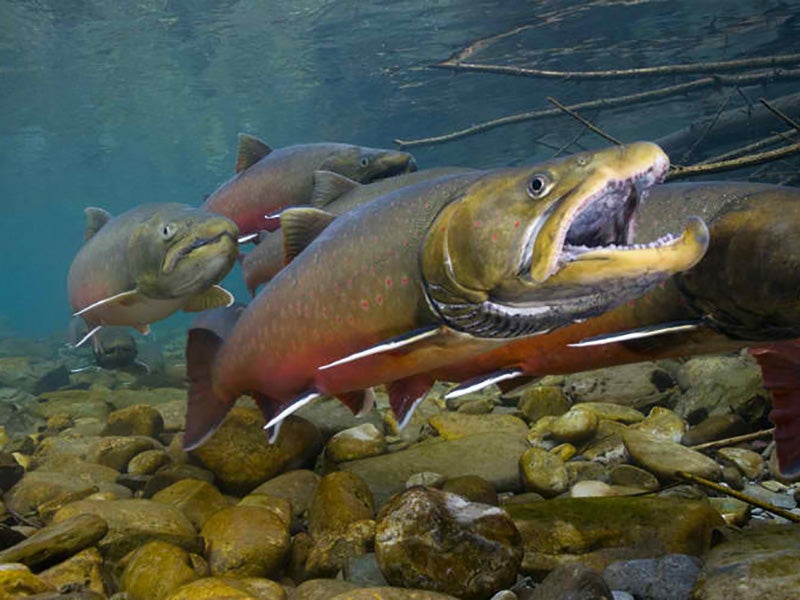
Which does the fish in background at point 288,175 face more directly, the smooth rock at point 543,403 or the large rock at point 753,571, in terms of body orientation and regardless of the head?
the smooth rock

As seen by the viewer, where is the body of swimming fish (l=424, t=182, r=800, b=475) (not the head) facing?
to the viewer's right

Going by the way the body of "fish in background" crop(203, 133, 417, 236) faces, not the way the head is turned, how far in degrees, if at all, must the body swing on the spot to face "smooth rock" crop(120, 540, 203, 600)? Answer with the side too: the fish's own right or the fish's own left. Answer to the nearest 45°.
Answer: approximately 90° to the fish's own right

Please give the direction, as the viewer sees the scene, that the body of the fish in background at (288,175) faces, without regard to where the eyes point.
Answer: to the viewer's right

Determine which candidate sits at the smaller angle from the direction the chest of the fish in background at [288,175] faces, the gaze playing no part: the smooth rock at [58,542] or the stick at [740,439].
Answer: the stick

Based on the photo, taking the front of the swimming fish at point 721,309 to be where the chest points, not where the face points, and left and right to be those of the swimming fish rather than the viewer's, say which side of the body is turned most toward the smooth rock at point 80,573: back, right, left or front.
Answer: back

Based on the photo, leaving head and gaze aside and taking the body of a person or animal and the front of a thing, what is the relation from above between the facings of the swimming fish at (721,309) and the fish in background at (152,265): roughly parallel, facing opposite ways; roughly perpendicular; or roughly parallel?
roughly parallel

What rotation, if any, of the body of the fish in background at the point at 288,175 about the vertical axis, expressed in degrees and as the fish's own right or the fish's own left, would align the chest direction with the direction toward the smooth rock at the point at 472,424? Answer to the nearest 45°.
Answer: approximately 45° to the fish's own right

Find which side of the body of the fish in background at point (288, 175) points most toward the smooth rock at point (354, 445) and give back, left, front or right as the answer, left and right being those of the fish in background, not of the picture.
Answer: right

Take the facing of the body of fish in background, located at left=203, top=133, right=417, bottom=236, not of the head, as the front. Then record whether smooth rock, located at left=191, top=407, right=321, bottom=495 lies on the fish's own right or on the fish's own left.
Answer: on the fish's own right

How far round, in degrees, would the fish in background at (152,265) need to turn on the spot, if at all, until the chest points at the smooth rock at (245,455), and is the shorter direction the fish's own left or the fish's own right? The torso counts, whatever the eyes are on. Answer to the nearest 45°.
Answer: approximately 45° to the fish's own right

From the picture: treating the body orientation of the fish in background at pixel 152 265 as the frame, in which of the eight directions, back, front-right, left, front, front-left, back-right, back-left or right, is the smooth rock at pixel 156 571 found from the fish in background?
front-right

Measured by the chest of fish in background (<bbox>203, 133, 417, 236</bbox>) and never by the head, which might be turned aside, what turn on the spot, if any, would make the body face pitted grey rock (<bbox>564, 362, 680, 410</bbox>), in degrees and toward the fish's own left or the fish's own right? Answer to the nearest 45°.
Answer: approximately 45° to the fish's own right

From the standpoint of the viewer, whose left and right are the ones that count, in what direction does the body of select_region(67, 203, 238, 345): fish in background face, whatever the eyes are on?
facing the viewer and to the right of the viewer
